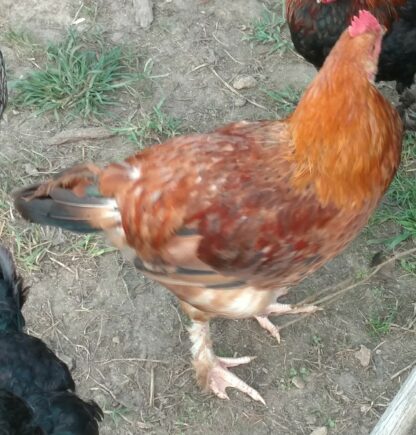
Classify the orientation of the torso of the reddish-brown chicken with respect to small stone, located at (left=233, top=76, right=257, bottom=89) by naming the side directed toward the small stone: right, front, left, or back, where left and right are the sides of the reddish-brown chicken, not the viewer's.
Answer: left

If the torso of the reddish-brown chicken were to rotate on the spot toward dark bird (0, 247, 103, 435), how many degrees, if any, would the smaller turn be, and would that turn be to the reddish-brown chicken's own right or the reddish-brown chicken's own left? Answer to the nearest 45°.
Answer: approximately 135° to the reddish-brown chicken's own right

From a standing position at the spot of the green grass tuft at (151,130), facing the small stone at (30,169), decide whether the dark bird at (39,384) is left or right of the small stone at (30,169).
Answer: left

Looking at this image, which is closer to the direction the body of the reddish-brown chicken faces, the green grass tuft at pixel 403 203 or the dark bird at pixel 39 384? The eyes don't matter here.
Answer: the green grass tuft

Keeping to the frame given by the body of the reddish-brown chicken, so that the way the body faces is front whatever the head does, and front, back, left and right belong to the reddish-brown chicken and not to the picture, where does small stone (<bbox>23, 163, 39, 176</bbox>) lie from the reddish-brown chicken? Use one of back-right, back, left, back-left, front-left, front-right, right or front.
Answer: back-left

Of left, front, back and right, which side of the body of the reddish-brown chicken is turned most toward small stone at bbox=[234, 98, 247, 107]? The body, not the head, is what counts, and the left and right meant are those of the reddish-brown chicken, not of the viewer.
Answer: left

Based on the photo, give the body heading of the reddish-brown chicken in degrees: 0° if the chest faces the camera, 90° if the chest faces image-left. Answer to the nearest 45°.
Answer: approximately 270°

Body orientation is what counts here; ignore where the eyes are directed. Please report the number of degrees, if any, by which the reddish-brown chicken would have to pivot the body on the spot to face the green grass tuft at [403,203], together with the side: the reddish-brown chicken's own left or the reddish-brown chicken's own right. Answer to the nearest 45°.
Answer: approximately 45° to the reddish-brown chicken's own left

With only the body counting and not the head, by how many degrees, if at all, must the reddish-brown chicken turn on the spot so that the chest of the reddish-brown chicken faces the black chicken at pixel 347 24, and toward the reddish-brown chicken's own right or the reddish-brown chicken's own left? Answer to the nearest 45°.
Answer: approximately 90° to the reddish-brown chicken's own left

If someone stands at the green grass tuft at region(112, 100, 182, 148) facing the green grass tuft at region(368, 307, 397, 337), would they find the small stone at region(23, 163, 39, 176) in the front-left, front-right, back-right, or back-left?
back-right
